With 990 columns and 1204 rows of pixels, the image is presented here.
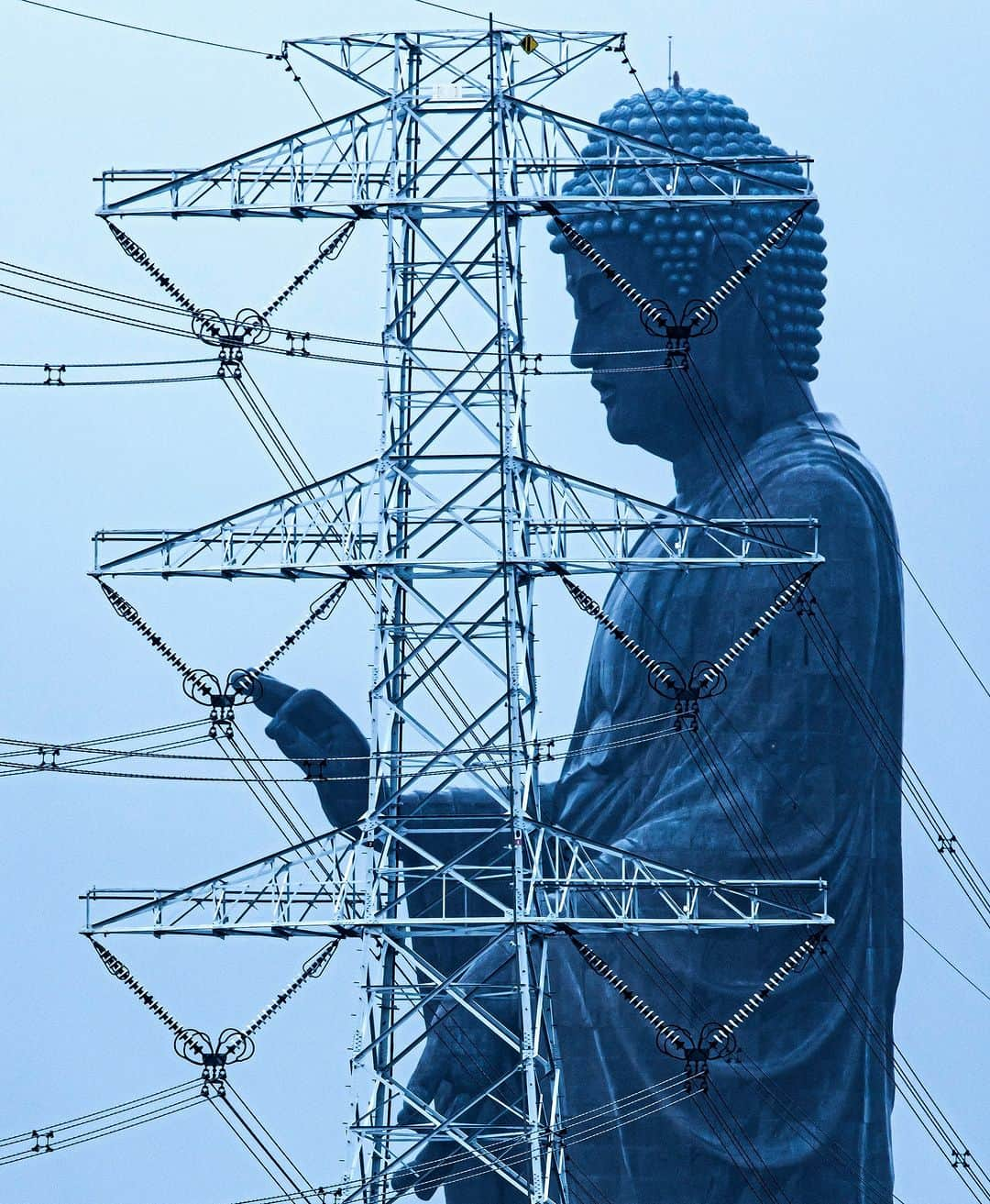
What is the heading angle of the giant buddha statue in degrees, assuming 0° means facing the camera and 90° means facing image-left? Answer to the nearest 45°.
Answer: approximately 90°
